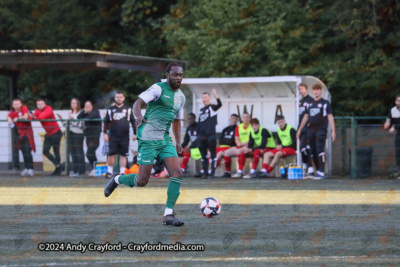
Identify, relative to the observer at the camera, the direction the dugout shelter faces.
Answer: facing the viewer

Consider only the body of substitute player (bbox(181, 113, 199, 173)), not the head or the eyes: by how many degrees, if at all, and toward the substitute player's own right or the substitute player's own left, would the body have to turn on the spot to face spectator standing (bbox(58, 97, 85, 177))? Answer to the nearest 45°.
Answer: approximately 45° to the substitute player's own right

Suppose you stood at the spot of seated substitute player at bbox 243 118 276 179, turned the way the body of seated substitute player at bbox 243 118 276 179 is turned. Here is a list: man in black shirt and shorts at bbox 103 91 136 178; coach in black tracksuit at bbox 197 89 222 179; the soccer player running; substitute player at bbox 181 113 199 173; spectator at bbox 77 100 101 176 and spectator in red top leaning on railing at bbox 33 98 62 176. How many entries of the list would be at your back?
0

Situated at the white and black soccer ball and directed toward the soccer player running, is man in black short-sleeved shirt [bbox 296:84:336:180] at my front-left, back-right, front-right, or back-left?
back-right

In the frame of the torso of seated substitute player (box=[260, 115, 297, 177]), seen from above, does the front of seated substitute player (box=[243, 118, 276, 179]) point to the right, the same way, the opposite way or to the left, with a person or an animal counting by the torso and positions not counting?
the same way

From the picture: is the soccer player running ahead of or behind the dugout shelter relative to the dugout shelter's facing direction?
ahead

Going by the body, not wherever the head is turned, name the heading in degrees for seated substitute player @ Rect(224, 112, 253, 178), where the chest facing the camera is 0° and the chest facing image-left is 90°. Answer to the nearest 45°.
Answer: approximately 45°

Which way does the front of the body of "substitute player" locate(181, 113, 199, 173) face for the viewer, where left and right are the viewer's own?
facing the viewer and to the left of the viewer

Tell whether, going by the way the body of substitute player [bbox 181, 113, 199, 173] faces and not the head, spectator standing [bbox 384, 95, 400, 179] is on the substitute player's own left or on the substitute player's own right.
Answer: on the substitute player's own left

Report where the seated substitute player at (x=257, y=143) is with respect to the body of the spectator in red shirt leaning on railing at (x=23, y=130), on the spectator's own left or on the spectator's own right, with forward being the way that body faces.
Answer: on the spectator's own left

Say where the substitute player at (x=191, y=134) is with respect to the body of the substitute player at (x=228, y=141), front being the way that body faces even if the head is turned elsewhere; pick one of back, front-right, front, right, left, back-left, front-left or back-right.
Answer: front-right
